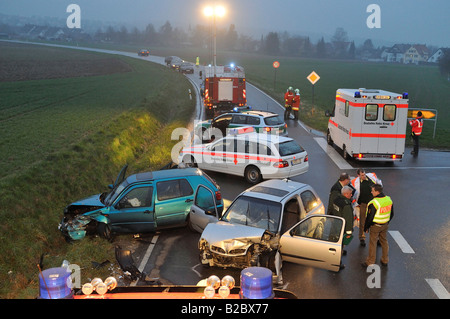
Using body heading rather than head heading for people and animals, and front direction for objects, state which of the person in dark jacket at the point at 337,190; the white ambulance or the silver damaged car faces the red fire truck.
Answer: the white ambulance

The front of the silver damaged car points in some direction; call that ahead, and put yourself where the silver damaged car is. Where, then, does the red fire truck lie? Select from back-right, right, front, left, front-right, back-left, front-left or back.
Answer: back-right

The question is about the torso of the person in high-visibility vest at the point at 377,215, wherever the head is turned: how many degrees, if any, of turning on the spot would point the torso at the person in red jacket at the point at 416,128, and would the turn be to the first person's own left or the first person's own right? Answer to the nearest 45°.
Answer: approximately 45° to the first person's own right

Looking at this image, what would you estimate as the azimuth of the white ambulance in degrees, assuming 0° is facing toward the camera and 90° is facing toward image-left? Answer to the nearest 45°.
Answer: approximately 135°

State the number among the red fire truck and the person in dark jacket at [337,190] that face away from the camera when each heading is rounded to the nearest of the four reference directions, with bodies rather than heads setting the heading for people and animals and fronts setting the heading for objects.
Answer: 1
